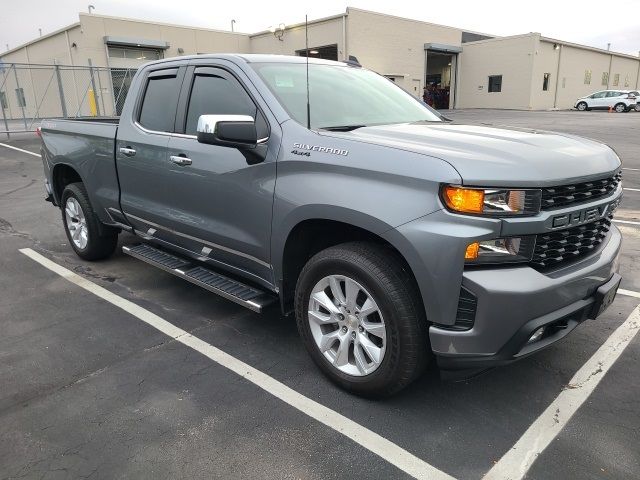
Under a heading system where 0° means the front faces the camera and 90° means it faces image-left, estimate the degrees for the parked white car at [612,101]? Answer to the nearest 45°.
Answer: approximately 90°

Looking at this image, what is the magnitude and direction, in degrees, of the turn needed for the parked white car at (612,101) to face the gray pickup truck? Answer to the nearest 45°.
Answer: approximately 90° to its left

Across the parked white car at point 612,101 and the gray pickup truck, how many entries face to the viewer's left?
1

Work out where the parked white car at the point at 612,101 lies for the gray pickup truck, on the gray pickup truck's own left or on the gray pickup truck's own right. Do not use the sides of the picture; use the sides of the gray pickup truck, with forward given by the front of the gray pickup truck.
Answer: on the gray pickup truck's own left

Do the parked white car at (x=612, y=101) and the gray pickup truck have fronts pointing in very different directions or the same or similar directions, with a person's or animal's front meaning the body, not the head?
very different directions

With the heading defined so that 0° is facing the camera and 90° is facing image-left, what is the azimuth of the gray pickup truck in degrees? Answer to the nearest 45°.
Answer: approximately 315°

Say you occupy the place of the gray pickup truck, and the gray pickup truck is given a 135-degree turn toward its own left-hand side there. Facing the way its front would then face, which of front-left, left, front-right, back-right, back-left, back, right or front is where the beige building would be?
front

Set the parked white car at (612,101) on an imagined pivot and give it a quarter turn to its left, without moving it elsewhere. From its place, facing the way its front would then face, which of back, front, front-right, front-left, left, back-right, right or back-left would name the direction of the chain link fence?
front-right
